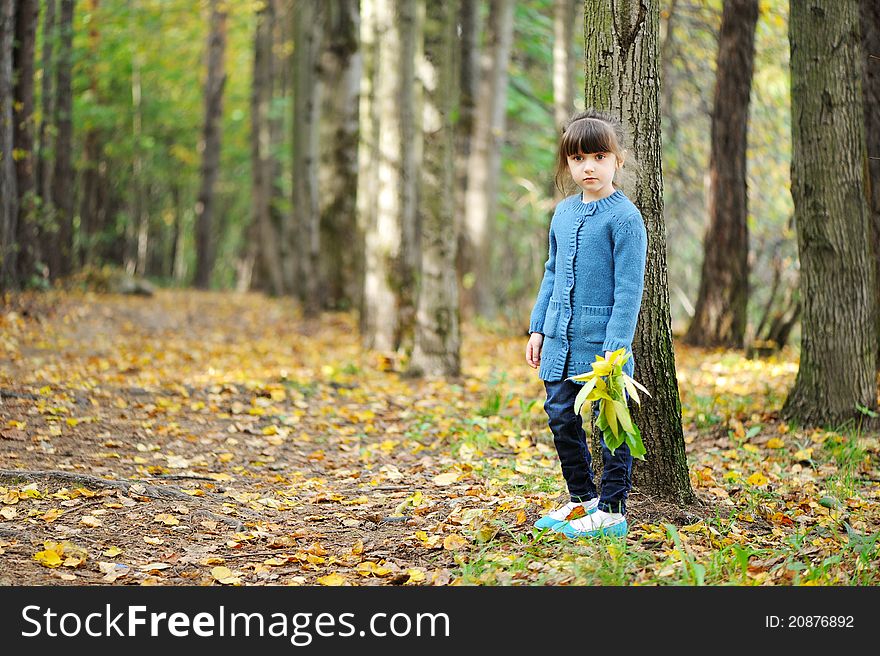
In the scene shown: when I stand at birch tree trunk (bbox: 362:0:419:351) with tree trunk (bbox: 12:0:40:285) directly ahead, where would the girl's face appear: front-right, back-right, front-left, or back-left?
back-left

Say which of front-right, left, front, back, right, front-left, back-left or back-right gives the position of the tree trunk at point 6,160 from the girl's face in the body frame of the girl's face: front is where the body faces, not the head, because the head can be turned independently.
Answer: back-right

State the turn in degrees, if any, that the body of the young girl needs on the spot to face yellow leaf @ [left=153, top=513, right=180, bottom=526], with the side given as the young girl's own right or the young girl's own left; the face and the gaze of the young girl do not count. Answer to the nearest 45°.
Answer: approximately 45° to the young girl's own right

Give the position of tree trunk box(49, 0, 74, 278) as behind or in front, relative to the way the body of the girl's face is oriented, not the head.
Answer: behind

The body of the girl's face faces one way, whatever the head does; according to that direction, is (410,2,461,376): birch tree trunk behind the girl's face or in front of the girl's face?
behind

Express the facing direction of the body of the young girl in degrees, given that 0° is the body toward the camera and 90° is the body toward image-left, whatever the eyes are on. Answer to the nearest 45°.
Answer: approximately 45°

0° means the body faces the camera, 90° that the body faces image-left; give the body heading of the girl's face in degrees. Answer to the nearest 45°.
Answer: approximately 0°

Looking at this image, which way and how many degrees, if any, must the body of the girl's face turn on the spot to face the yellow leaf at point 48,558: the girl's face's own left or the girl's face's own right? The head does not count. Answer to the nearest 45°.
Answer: approximately 90° to the girl's face's own right
